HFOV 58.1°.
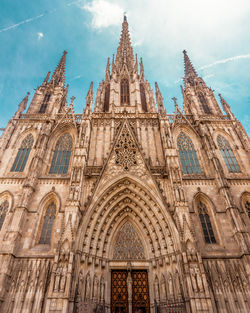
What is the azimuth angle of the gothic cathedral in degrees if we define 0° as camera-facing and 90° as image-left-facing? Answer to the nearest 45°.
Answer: approximately 0°
